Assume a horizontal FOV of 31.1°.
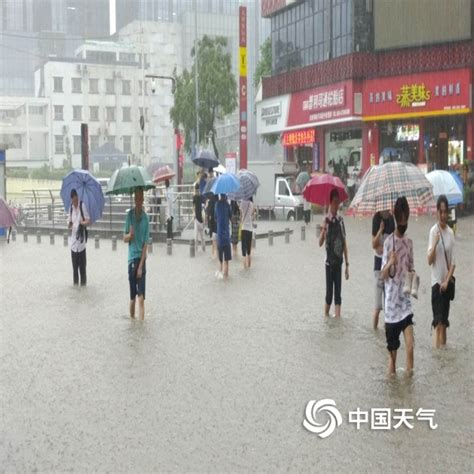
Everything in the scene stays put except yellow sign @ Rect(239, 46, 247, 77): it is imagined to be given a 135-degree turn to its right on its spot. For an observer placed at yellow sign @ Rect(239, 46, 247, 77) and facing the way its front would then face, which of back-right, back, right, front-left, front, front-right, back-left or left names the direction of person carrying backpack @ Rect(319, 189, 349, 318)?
back-left

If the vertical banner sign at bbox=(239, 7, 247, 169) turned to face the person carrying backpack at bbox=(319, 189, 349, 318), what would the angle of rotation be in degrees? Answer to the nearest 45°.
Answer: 0° — it already faces them

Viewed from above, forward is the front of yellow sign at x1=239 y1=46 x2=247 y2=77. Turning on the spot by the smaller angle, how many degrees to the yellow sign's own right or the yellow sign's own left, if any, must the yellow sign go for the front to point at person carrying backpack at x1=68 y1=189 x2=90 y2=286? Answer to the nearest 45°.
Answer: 0° — it already faces them

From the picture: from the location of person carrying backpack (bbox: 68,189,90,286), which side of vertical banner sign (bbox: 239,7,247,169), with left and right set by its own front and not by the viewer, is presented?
front

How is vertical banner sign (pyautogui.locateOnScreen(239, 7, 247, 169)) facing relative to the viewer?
toward the camera

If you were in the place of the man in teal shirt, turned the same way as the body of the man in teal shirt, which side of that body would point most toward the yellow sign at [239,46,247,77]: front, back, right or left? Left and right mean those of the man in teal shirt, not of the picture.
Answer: back

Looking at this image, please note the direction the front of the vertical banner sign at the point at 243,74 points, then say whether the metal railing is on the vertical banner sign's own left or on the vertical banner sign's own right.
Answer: on the vertical banner sign's own right

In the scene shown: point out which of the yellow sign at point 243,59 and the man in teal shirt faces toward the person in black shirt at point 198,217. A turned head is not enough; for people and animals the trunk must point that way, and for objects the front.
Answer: the yellow sign

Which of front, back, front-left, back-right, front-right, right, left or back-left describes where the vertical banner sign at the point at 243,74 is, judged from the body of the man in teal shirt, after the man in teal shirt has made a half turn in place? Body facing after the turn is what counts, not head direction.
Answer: front

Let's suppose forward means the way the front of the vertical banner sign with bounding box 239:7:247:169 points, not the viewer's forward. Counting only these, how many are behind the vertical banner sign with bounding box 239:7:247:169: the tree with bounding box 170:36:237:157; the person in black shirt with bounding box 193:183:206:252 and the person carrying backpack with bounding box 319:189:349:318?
1

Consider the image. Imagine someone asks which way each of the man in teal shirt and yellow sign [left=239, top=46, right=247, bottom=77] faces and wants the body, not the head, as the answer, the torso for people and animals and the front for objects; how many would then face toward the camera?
2

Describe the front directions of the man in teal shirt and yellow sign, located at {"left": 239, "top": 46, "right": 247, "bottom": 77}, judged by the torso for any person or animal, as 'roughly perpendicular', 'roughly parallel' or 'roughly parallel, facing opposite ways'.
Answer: roughly parallel
